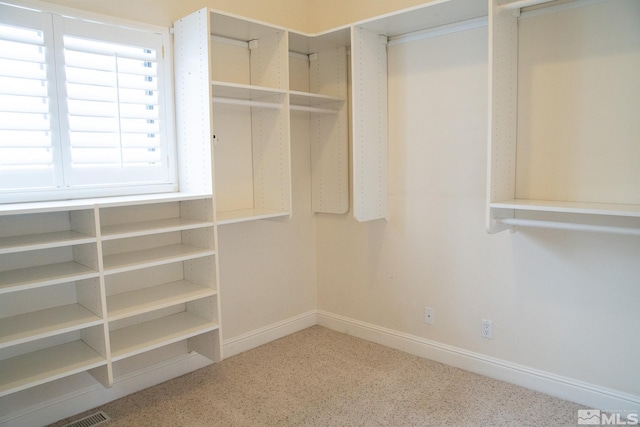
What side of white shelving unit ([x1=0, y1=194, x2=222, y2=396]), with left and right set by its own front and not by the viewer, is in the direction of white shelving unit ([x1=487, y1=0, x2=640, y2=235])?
front

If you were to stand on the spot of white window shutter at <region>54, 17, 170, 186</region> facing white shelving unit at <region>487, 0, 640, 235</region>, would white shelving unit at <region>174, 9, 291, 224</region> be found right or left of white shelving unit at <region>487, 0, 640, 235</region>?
left

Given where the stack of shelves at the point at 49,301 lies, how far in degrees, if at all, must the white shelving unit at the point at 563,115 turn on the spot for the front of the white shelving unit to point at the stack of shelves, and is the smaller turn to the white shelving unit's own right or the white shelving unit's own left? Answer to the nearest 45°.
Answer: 0° — it already faces it

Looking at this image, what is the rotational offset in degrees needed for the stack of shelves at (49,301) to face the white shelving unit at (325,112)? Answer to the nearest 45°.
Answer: approximately 45° to its left

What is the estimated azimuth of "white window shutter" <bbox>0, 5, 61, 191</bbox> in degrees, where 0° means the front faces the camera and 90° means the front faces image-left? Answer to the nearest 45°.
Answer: approximately 315°

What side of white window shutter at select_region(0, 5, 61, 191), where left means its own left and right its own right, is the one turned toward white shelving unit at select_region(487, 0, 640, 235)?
front

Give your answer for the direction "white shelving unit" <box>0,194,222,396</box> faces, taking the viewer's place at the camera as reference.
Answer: facing the viewer and to the right of the viewer

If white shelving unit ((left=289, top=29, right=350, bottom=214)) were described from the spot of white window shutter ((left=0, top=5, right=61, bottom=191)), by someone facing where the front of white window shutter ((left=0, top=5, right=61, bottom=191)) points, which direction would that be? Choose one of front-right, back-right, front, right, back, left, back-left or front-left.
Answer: front-left

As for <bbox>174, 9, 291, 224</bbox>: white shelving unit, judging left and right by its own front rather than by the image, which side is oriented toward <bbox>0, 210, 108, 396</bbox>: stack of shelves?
right

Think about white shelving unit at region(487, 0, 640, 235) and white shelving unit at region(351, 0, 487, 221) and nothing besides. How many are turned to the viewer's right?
0

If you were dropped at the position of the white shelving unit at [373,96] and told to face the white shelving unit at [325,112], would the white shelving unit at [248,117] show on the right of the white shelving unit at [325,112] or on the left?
left

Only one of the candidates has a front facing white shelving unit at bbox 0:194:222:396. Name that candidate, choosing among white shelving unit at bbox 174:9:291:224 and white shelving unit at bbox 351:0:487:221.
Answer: white shelving unit at bbox 351:0:487:221

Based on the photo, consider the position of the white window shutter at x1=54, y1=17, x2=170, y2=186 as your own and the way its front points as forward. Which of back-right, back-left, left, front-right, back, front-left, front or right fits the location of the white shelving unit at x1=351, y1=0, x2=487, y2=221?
front-left
